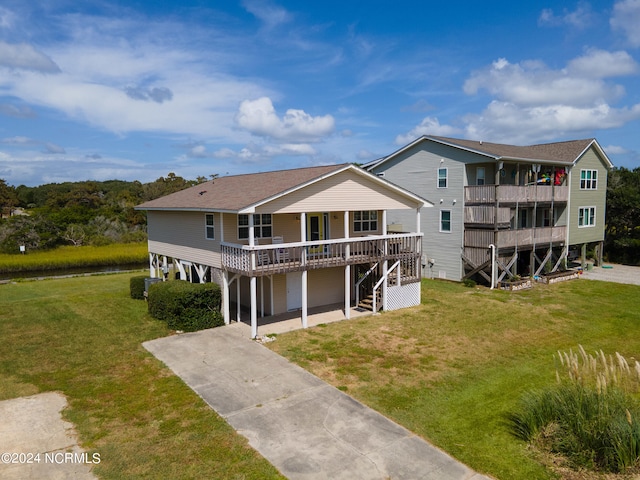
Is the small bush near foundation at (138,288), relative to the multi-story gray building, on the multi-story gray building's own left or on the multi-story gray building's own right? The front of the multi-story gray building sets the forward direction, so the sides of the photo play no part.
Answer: on the multi-story gray building's own right

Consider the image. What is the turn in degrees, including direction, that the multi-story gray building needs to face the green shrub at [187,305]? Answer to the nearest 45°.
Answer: approximately 90° to its right
